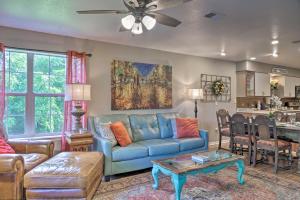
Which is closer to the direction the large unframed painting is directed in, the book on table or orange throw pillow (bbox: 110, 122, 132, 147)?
the book on table

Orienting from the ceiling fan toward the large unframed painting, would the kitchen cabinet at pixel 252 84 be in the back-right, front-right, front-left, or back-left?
front-right

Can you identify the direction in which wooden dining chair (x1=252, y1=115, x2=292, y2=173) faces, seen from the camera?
facing away from the viewer and to the right of the viewer

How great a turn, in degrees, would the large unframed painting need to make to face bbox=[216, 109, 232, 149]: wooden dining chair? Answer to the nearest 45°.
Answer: approximately 45° to its left

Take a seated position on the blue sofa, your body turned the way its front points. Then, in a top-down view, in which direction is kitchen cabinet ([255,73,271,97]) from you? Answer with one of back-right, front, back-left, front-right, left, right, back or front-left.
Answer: left

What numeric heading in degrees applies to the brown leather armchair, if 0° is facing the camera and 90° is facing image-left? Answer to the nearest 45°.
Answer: approximately 315°

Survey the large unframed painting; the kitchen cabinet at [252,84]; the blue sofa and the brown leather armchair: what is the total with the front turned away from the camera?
0

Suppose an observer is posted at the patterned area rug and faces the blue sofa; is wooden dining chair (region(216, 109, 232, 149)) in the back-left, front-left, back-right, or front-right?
front-right

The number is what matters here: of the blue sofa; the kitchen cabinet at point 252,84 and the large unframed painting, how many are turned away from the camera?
0

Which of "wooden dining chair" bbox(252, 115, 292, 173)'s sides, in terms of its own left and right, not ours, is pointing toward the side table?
back

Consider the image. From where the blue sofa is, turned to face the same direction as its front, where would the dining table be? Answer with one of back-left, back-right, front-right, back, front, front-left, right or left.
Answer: front-left

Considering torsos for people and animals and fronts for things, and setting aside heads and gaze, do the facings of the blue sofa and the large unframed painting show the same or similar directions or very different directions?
same or similar directions

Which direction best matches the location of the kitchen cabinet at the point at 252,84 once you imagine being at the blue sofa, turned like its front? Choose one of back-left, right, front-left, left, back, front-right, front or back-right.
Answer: left

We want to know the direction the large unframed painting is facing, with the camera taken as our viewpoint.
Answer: facing the viewer and to the right of the viewer

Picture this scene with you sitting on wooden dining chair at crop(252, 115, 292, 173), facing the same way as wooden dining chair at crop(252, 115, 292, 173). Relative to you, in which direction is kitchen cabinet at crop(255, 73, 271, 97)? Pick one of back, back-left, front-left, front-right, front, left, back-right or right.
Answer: front-left

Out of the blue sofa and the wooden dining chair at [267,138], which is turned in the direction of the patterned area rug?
the blue sofa

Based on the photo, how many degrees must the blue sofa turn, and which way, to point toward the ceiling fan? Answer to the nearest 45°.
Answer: approximately 45° to its right
